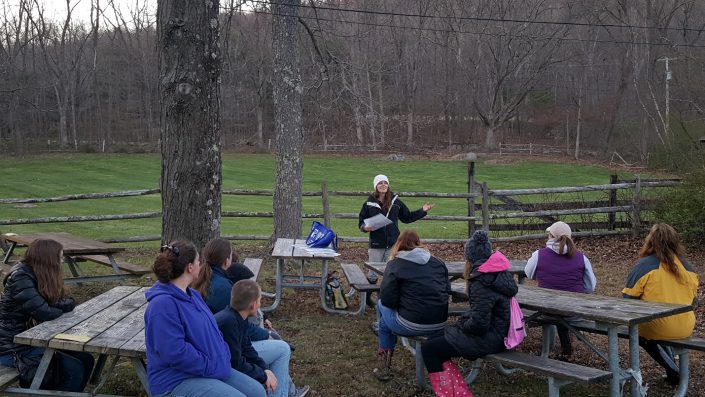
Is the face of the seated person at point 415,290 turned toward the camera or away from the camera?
away from the camera

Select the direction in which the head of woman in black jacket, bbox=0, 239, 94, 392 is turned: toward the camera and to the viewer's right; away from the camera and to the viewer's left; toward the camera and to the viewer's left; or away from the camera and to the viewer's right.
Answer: away from the camera and to the viewer's right

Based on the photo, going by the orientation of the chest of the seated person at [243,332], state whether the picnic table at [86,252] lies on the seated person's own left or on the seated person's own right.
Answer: on the seated person's own left

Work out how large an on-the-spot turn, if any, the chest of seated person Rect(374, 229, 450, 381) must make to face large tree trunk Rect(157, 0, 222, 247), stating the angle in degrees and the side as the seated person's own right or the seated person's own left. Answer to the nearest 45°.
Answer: approximately 45° to the seated person's own left

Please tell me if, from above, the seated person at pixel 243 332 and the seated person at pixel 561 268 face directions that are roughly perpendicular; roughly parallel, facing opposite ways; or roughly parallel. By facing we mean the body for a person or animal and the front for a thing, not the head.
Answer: roughly perpendicular
